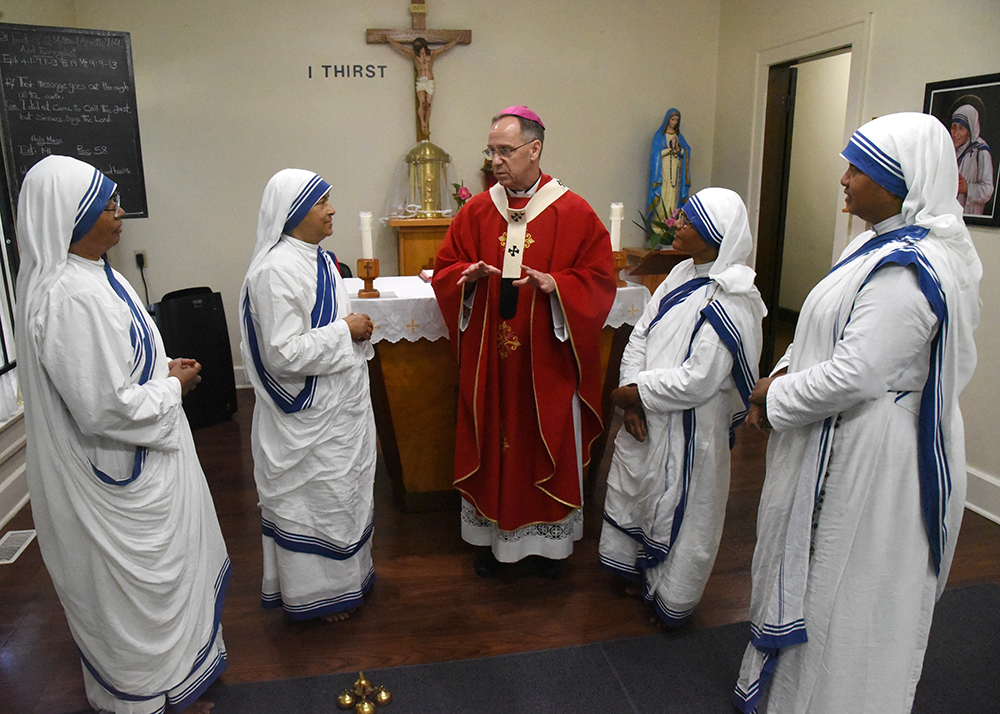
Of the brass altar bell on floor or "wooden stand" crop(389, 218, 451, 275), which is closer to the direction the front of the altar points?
the brass altar bell on floor

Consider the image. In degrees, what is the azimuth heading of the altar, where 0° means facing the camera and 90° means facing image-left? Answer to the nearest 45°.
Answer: approximately 0°

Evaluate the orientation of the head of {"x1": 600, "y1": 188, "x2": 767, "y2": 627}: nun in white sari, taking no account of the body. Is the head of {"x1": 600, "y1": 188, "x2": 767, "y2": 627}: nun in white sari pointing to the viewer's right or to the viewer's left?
to the viewer's left

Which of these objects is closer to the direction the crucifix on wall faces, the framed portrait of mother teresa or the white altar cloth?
the white altar cloth

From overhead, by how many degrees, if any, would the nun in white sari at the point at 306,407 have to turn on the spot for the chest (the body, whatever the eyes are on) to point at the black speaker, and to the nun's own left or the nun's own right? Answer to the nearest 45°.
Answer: approximately 90° to the nun's own left

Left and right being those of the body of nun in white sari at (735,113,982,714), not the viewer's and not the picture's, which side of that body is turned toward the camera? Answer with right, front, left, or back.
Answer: left

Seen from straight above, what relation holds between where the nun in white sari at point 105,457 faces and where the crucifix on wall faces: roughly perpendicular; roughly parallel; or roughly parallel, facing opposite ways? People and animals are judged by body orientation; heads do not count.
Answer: roughly perpendicular

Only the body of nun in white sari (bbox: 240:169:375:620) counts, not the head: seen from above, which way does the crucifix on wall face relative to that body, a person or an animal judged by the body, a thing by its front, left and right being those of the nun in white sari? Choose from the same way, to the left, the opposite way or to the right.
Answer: to the right

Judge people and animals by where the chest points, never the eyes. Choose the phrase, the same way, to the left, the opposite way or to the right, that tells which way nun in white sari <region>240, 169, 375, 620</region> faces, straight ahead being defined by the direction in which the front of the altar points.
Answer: to the left

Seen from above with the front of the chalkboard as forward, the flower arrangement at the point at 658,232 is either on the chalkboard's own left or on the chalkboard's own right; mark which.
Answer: on the chalkboard's own left

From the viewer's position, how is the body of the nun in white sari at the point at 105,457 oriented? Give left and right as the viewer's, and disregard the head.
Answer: facing to the right of the viewer

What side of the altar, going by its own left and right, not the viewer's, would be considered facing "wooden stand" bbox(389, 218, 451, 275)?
back
